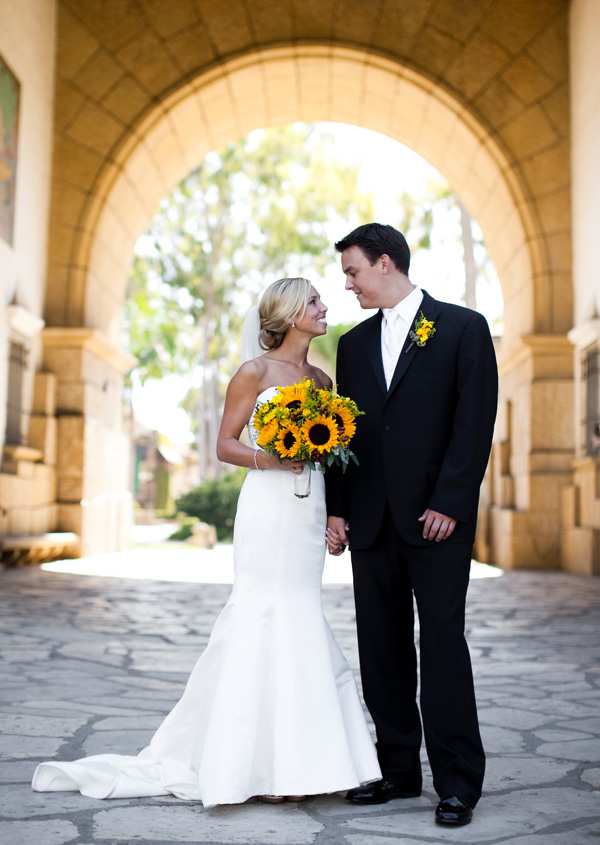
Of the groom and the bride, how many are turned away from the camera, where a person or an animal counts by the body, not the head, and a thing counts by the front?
0

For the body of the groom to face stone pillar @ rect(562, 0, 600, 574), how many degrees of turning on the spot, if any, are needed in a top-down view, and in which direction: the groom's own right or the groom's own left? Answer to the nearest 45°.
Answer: approximately 135° to the groom's own right

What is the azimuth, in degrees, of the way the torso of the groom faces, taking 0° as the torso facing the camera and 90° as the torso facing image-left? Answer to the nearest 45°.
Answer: approximately 45°

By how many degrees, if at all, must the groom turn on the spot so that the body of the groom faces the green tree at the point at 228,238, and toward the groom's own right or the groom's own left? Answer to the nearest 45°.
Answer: approximately 135° to the groom's own right

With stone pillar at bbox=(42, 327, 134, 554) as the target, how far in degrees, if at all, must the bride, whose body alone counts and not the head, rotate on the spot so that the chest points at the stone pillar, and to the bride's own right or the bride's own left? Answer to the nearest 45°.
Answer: approximately 135° to the bride's own left

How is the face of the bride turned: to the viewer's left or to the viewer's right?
to the viewer's right

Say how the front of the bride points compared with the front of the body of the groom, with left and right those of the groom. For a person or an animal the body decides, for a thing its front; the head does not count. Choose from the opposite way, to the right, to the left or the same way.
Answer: to the left

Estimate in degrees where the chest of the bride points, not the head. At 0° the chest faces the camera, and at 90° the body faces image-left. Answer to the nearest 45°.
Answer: approximately 315°

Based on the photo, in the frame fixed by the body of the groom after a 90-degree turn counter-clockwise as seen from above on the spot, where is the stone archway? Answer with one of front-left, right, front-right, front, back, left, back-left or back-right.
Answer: back-left
